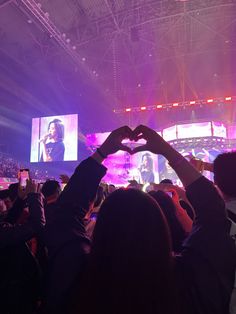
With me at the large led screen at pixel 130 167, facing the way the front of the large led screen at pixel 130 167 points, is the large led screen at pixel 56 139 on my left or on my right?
on my right

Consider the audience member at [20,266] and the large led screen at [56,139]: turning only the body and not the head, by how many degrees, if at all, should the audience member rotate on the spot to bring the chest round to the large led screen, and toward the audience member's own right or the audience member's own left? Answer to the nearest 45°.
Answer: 0° — they already face it

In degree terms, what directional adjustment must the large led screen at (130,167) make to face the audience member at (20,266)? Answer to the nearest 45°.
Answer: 0° — it already faces them

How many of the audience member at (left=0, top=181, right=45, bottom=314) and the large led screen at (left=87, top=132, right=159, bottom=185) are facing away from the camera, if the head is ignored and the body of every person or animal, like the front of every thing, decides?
1

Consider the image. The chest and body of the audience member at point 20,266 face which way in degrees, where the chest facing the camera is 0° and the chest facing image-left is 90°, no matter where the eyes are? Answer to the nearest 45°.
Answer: approximately 180°

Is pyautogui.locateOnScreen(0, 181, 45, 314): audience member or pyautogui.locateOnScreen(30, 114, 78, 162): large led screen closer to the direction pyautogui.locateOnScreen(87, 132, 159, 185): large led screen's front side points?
the audience member

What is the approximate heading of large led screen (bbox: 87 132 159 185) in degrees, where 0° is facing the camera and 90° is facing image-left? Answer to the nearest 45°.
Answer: approximately 0°
